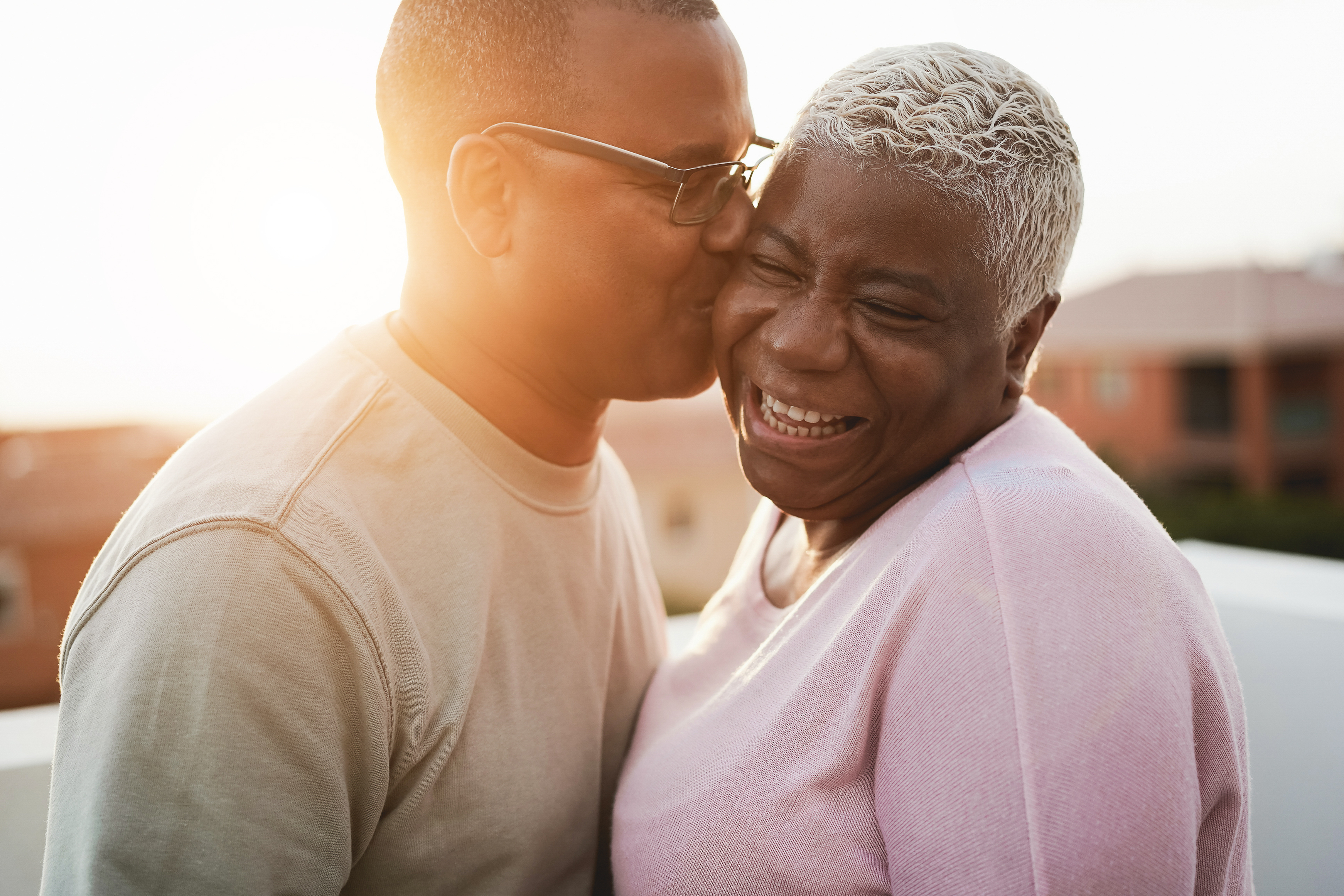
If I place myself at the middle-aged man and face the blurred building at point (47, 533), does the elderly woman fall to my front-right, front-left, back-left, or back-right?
back-right

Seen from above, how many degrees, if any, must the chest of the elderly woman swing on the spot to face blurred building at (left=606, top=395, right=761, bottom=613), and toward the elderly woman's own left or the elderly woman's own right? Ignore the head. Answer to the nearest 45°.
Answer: approximately 135° to the elderly woman's own right

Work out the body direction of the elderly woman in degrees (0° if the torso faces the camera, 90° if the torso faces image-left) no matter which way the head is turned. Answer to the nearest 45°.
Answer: approximately 45°

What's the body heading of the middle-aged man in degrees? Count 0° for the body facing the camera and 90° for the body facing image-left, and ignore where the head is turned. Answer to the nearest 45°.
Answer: approximately 315°

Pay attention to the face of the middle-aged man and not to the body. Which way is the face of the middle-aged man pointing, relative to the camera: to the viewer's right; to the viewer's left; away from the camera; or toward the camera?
to the viewer's right
